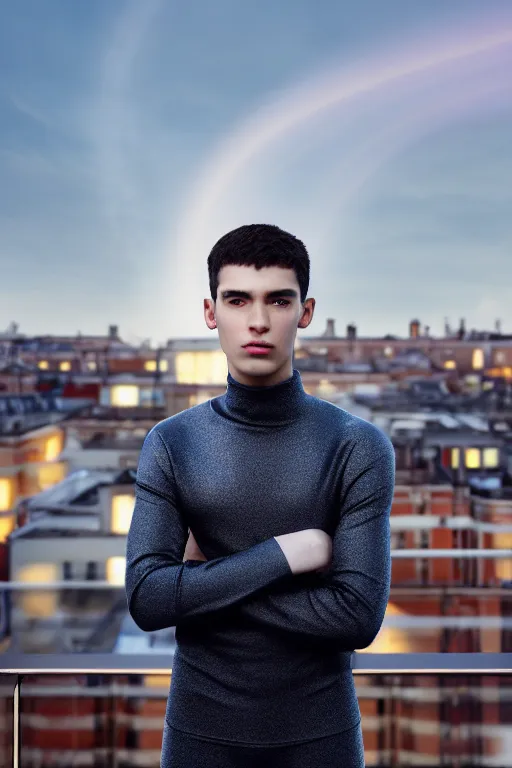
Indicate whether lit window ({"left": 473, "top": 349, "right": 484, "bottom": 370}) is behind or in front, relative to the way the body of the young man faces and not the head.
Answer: behind

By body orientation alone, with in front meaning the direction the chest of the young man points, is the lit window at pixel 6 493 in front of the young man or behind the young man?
behind

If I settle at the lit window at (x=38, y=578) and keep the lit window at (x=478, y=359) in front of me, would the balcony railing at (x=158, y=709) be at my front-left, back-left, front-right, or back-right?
back-right

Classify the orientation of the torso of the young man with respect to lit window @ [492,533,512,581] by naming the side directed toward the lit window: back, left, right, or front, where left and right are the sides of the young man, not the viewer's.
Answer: back

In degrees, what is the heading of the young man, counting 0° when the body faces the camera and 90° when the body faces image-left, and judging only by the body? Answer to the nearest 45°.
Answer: approximately 0°

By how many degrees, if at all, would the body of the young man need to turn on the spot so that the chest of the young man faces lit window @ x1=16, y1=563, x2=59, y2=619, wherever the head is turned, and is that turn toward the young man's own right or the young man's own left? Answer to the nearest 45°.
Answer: approximately 180°

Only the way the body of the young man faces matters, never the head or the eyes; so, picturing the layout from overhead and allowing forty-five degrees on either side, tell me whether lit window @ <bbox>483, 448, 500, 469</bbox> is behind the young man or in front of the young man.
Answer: behind

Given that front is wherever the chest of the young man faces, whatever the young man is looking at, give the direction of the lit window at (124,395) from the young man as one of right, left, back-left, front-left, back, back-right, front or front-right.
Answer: back

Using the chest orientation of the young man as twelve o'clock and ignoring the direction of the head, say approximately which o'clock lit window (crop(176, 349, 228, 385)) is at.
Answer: The lit window is roughly at 6 o'clock from the young man.
